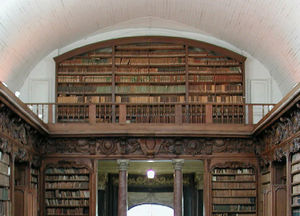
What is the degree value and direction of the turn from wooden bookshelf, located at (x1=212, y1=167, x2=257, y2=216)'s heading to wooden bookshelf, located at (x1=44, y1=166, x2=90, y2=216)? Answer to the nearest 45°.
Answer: approximately 90° to its right

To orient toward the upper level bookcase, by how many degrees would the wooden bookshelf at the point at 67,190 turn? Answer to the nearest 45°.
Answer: approximately 135° to its left

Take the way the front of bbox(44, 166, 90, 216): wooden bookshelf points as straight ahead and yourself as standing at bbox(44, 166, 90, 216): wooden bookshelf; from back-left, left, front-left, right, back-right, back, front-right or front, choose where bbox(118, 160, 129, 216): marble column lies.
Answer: left

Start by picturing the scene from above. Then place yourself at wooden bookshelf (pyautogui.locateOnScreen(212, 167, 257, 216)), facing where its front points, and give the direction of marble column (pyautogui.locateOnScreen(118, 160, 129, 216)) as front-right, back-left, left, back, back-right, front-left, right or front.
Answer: right

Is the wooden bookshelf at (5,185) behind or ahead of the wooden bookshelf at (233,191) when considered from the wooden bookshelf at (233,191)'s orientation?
ahead

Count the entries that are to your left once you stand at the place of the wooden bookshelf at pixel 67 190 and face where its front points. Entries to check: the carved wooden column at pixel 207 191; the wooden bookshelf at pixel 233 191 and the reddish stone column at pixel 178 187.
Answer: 3

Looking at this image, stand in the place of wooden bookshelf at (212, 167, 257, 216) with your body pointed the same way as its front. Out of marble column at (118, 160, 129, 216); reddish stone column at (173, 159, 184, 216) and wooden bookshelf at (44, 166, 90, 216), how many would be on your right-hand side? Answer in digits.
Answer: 3

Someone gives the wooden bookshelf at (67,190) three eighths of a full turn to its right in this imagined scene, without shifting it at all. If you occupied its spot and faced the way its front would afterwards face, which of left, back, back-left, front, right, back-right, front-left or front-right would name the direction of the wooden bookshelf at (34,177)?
left

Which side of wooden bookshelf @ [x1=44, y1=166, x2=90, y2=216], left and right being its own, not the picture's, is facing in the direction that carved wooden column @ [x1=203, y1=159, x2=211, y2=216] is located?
left

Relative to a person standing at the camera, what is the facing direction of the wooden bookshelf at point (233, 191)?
facing the viewer

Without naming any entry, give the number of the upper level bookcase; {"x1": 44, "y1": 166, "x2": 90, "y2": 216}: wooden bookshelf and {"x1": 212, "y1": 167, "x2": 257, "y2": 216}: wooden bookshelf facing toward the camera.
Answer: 3

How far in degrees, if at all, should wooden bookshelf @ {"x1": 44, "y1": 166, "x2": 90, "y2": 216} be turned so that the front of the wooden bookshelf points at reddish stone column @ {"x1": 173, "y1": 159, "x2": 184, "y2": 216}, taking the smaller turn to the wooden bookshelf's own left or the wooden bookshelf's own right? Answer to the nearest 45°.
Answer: approximately 90° to the wooden bookshelf's own left
